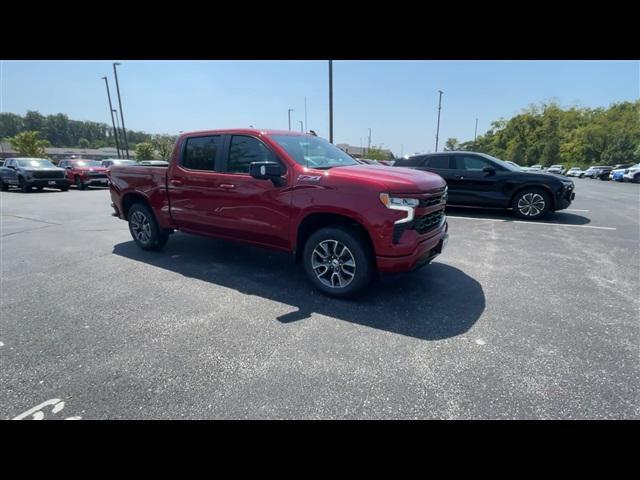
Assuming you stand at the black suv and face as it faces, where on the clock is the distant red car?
The distant red car is roughly at 6 o'clock from the black suv.

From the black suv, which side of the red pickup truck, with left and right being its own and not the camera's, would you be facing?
left

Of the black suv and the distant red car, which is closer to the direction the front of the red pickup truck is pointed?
the black suv

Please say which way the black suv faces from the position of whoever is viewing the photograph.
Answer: facing to the right of the viewer

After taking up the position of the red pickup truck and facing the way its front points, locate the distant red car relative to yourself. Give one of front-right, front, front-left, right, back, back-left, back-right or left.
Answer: back

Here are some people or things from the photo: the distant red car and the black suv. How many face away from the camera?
0

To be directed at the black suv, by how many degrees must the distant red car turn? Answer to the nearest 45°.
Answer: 0° — it already faces it

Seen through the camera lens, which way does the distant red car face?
facing the viewer and to the right of the viewer

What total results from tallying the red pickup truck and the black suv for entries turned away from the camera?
0
